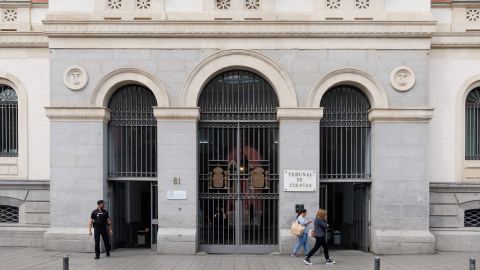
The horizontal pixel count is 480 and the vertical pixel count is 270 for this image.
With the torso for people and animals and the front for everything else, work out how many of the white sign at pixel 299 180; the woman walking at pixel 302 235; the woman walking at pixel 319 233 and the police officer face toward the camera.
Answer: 2

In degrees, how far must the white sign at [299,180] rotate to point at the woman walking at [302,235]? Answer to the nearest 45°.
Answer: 0° — it already faces them
